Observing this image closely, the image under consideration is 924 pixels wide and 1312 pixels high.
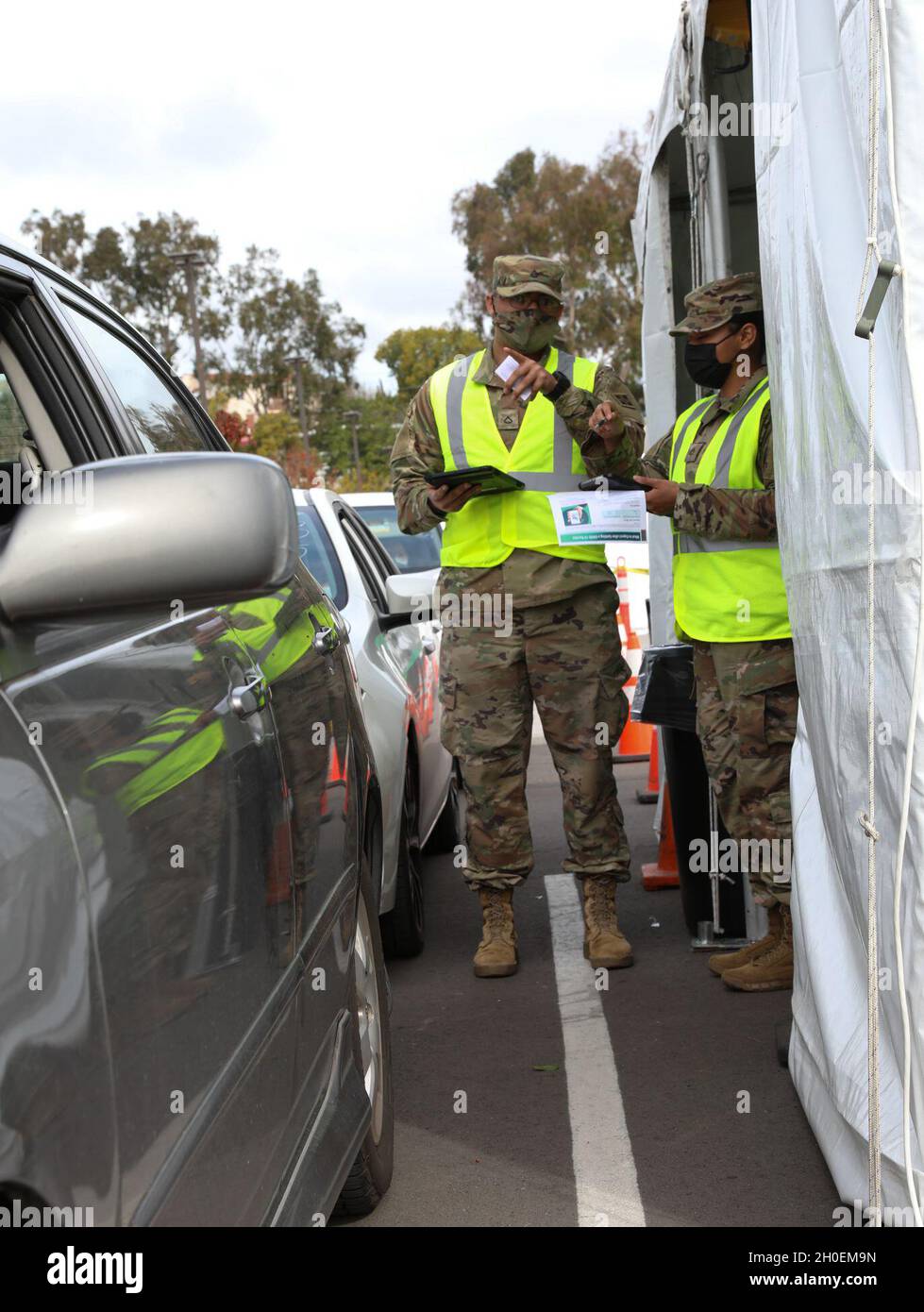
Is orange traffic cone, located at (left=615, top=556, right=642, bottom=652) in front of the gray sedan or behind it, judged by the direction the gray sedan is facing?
behind

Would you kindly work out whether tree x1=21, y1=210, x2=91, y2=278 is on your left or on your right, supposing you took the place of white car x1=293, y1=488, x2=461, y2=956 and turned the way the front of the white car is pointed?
on your right

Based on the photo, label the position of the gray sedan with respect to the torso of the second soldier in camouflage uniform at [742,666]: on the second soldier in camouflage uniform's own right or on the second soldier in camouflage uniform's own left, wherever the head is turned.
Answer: on the second soldier in camouflage uniform's own left

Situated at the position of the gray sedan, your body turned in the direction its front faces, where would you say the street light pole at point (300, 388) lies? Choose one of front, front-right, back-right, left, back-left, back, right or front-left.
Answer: back-right

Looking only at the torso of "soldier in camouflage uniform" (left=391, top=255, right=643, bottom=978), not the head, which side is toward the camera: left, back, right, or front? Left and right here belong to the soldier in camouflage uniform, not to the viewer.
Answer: front

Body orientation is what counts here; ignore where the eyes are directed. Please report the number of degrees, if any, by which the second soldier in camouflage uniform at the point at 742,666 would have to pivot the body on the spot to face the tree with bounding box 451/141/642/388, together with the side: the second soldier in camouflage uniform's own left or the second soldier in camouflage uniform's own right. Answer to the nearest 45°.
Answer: approximately 90° to the second soldier in camouflage uniform's own right

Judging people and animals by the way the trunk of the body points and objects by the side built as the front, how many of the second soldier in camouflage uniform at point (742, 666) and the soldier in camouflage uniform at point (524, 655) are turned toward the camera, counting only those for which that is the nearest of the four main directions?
1

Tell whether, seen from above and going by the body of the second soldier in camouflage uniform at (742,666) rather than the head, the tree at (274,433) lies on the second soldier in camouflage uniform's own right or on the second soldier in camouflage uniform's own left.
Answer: on the second soldier in camouflage uniform's own right

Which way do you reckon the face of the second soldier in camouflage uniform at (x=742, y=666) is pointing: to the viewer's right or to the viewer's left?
to the viewer's left

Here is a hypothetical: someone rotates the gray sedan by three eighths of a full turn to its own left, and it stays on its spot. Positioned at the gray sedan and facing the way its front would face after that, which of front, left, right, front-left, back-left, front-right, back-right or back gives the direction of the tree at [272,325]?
left

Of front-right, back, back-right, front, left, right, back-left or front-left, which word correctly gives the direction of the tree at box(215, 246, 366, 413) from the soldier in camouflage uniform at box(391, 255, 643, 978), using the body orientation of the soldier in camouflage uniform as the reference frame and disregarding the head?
back

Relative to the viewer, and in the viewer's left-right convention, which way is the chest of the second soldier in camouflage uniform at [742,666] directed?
facing to the left of the viewer

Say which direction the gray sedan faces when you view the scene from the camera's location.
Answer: facing the viewer and to the left of the viewer
